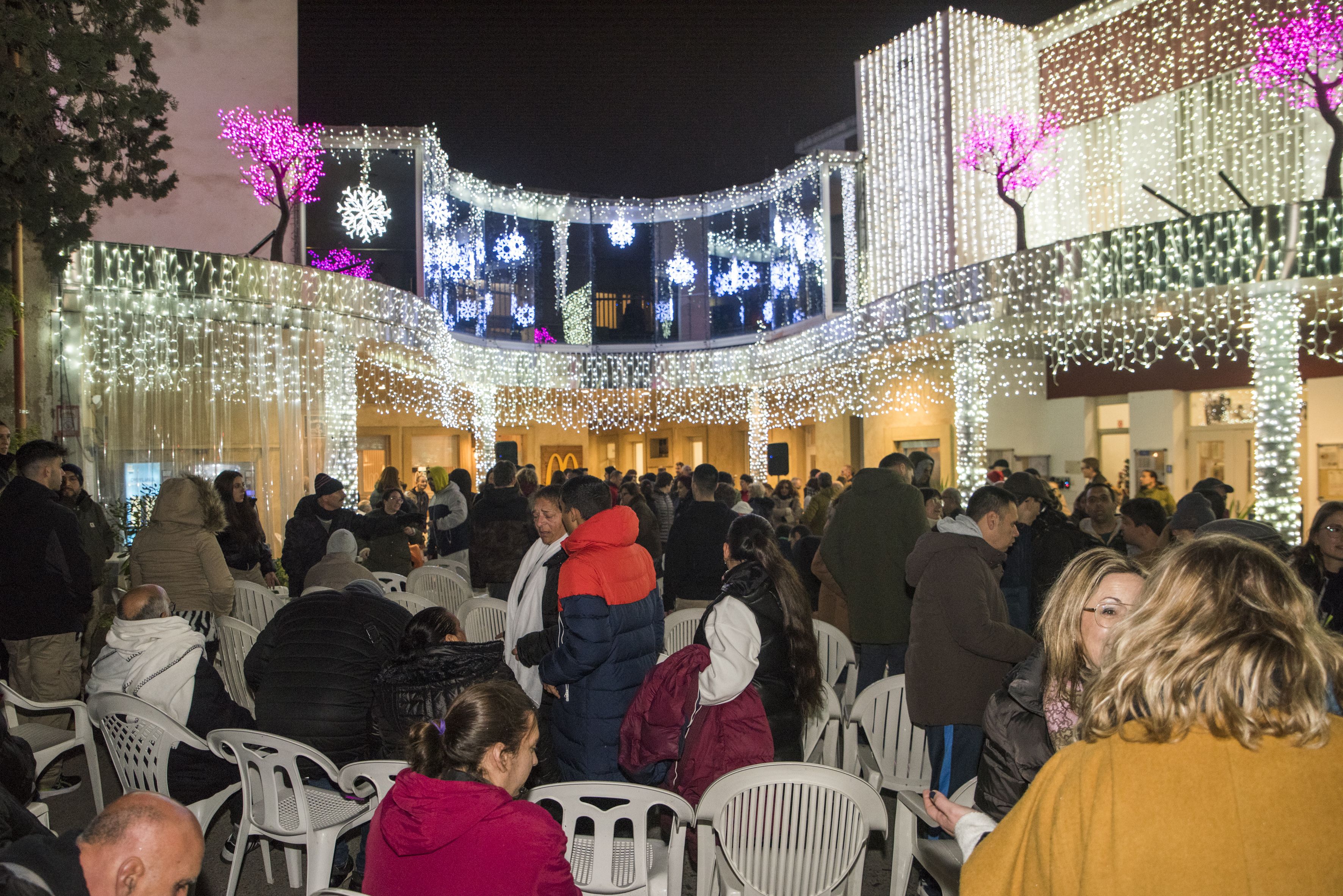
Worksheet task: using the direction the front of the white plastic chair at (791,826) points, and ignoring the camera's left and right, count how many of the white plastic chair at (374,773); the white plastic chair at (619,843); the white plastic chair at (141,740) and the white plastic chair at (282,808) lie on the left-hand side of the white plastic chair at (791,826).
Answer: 4

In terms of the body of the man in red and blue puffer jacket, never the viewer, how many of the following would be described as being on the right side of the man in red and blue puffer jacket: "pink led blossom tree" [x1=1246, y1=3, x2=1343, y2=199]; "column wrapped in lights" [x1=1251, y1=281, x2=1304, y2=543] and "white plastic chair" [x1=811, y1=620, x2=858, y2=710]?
3

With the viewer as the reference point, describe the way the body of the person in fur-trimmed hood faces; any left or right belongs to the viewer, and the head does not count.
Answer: facing away from the viewer and to the right of the viewer

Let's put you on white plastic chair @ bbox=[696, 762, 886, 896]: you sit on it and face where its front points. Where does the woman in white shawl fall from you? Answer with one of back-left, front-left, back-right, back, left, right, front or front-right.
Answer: front-left

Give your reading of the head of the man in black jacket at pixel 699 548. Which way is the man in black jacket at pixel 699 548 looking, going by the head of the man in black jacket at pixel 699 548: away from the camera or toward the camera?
away from the camera

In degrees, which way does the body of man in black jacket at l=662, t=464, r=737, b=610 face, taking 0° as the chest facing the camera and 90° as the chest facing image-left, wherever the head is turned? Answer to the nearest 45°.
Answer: approximately 180°

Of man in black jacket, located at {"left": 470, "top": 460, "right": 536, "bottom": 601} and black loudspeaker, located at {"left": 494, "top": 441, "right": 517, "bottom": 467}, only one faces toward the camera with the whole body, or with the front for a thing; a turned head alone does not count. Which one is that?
the black loudspeaker

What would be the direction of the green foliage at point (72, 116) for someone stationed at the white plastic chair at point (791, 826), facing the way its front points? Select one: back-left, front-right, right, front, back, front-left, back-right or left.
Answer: front-left

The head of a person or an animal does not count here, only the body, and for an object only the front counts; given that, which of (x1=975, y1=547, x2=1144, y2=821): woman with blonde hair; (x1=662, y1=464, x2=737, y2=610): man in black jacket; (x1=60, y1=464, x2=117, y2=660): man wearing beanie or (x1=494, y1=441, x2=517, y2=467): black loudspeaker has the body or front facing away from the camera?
the man in black jacket

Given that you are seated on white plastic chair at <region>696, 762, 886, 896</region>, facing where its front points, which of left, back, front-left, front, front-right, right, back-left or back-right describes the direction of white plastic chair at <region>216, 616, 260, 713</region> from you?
front-left

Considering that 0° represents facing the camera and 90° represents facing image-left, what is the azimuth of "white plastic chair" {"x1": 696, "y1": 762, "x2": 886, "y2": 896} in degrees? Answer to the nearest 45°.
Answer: approximately 180°

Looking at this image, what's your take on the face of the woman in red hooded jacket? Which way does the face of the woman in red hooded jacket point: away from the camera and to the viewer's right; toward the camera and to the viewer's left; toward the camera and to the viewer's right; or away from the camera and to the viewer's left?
away from the camera and to the viewer's right

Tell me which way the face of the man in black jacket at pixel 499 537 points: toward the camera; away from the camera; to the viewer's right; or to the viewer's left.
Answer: away from the camera

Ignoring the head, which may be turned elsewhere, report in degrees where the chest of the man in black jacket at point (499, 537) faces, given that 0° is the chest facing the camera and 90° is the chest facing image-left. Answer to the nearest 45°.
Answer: approximately 180°
